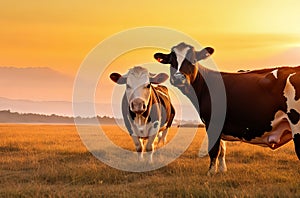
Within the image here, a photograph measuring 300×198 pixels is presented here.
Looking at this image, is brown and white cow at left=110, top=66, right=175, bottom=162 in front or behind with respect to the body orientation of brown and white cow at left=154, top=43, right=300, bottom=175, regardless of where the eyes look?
in front

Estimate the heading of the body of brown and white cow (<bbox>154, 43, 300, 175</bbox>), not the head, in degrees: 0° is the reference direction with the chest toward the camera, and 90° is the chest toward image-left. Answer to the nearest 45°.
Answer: approximately 90°
